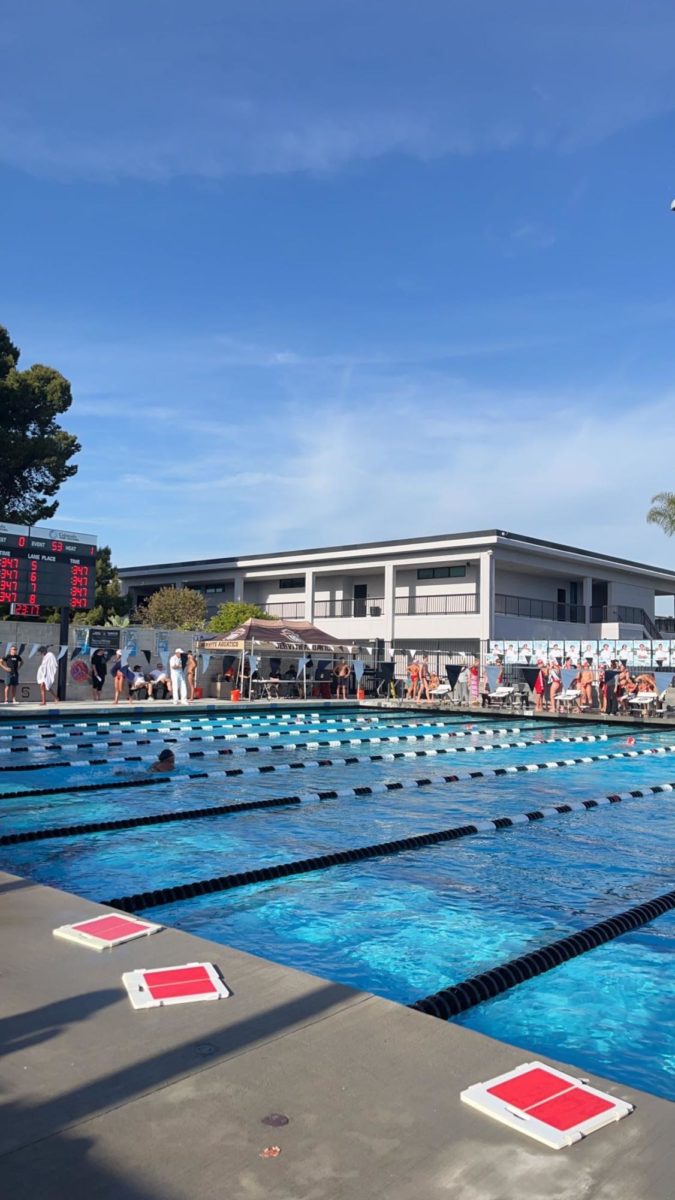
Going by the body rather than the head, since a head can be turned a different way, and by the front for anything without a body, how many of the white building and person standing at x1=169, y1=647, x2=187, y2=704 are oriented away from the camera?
0

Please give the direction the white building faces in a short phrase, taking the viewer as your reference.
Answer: facing the viewer and to the left of the viewer

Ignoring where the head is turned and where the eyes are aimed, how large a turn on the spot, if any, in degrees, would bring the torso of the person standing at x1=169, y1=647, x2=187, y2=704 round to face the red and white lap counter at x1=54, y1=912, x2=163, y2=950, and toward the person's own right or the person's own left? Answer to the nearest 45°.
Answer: approximately 45° to the person's own right

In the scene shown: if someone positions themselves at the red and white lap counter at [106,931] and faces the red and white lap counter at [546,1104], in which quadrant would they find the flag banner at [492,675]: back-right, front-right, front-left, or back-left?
back-left

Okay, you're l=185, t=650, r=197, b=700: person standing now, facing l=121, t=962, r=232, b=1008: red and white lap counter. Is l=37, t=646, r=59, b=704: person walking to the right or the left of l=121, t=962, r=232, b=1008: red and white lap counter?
right

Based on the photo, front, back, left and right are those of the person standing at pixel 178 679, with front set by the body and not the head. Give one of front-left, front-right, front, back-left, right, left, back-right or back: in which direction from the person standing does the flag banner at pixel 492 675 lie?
front-left

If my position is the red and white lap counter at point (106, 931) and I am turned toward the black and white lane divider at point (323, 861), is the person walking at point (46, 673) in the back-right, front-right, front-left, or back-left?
front-left

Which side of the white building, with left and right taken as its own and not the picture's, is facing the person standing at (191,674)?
front

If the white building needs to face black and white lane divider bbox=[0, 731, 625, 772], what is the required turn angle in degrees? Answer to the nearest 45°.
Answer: approximately 45° to its left

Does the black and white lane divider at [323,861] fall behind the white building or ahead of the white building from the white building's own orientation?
ahead

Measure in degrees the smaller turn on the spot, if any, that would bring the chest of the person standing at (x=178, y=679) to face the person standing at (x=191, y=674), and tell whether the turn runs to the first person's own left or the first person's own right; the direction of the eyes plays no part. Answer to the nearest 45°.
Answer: approximately 135° to the first person's own left

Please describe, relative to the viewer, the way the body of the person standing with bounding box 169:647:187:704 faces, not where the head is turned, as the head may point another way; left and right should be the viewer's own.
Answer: facing the viewer and to the right of the viewer

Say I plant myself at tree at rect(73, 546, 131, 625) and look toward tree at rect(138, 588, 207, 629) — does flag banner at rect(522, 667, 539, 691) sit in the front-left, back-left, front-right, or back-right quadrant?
front-right

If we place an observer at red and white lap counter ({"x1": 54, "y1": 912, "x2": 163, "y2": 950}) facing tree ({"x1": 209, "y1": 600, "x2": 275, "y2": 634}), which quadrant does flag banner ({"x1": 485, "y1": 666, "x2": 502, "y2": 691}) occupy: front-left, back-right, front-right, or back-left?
front-right

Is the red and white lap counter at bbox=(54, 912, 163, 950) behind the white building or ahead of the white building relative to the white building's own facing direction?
ahead
